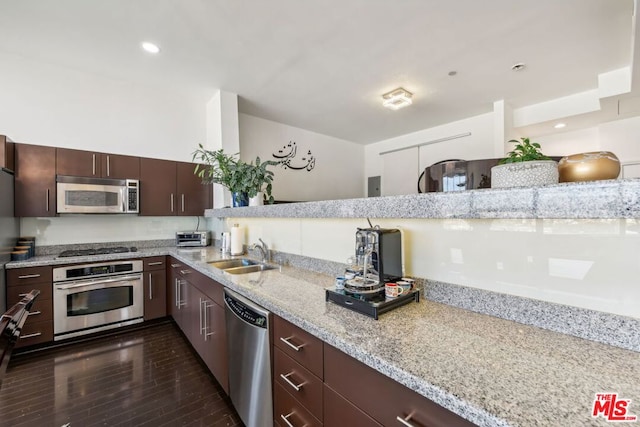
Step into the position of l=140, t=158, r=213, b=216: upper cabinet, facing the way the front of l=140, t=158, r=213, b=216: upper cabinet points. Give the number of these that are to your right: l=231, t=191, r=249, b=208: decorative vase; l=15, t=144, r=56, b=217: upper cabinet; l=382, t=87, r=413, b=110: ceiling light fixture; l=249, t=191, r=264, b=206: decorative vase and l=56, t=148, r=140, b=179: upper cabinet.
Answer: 2

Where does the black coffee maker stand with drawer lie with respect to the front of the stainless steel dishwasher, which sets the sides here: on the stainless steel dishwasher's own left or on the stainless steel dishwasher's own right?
on the stainless steel dishwasher's own left

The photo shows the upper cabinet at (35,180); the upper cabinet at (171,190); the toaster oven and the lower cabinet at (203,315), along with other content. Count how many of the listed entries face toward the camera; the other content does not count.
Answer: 3

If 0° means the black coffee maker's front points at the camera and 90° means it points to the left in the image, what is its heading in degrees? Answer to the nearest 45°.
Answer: approximately 45°

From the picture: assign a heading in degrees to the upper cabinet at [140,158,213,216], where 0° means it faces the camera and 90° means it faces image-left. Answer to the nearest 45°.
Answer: approximately 0°

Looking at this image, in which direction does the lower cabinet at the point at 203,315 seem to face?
to the viewer's left

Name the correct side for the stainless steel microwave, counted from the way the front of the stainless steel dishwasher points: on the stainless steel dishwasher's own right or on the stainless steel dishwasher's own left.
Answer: on the stainless steel dishwasher's own right

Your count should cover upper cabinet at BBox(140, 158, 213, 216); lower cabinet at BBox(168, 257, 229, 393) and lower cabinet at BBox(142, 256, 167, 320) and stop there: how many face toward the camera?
2

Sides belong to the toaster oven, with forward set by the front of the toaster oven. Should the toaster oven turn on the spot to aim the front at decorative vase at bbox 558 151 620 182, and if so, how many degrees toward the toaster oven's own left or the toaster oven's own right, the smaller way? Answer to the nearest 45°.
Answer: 0° — it already faces it

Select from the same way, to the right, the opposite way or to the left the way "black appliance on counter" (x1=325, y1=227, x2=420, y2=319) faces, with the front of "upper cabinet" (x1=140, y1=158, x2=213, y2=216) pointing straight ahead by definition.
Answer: to the right

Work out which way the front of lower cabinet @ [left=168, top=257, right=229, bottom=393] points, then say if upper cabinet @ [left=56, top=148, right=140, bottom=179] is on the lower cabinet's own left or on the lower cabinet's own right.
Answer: on the lower cabinet's own right

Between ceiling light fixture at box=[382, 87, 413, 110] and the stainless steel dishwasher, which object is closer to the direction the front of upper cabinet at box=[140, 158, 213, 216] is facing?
the stainless steel dishwasher
